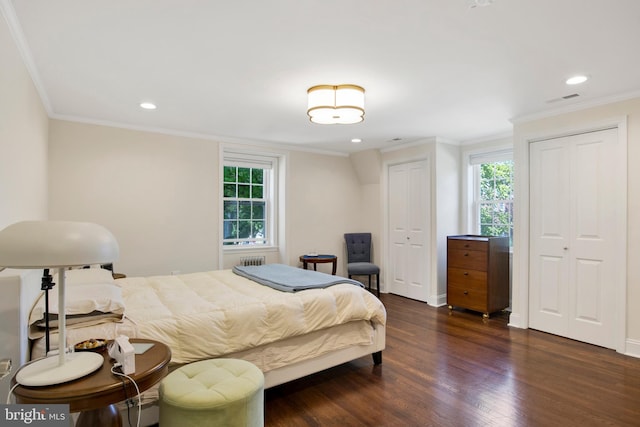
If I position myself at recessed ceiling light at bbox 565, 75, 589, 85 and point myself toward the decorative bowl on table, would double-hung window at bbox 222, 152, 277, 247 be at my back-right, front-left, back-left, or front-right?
front-right

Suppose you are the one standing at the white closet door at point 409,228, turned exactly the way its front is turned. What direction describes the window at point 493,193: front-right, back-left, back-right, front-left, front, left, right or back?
back-left

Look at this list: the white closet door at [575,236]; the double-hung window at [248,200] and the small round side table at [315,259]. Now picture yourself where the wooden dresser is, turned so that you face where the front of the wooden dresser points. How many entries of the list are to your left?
1

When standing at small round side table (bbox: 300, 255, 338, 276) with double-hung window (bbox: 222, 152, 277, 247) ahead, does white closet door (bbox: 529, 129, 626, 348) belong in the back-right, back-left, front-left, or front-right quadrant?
back-left

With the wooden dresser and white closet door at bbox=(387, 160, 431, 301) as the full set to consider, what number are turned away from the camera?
0

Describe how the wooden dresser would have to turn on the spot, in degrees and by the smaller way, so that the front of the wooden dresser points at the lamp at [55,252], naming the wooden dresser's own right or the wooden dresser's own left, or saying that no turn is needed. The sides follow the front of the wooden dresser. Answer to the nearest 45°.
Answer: approximately 45° to the wooden dresser's own left

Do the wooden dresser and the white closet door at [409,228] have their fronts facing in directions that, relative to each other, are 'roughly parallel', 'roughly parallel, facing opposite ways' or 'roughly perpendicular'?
roughly parallel

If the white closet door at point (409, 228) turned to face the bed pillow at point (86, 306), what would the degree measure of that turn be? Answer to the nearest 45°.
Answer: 0° — it already faces it

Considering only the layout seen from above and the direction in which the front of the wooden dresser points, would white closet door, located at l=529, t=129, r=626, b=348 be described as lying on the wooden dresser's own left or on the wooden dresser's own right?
on the wooden dresser's own left

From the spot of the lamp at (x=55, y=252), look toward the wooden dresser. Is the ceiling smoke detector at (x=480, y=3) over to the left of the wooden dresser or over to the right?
right

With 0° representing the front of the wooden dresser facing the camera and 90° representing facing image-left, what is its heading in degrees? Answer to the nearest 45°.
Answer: approximately 45°

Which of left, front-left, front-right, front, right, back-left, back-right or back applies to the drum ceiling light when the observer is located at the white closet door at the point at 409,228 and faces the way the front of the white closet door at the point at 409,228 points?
front-left

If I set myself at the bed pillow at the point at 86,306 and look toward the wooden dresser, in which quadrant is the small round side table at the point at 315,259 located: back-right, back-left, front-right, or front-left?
front-left

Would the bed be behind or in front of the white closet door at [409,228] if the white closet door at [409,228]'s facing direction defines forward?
in front

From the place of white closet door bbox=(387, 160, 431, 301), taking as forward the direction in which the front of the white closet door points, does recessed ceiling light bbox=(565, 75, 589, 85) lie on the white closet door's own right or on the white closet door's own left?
on the white closet door's own left

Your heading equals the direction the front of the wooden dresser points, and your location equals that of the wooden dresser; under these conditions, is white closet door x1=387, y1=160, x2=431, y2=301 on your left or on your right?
on your right
